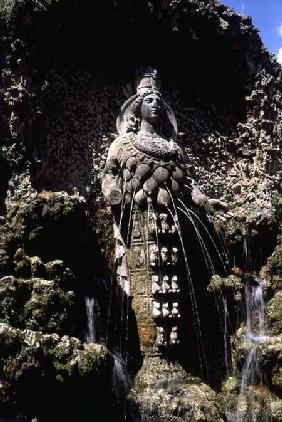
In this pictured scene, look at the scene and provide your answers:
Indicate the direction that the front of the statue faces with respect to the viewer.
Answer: facing the viewer and to the right of the viewer

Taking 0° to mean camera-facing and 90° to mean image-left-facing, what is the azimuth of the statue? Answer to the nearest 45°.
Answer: approximately 315°
